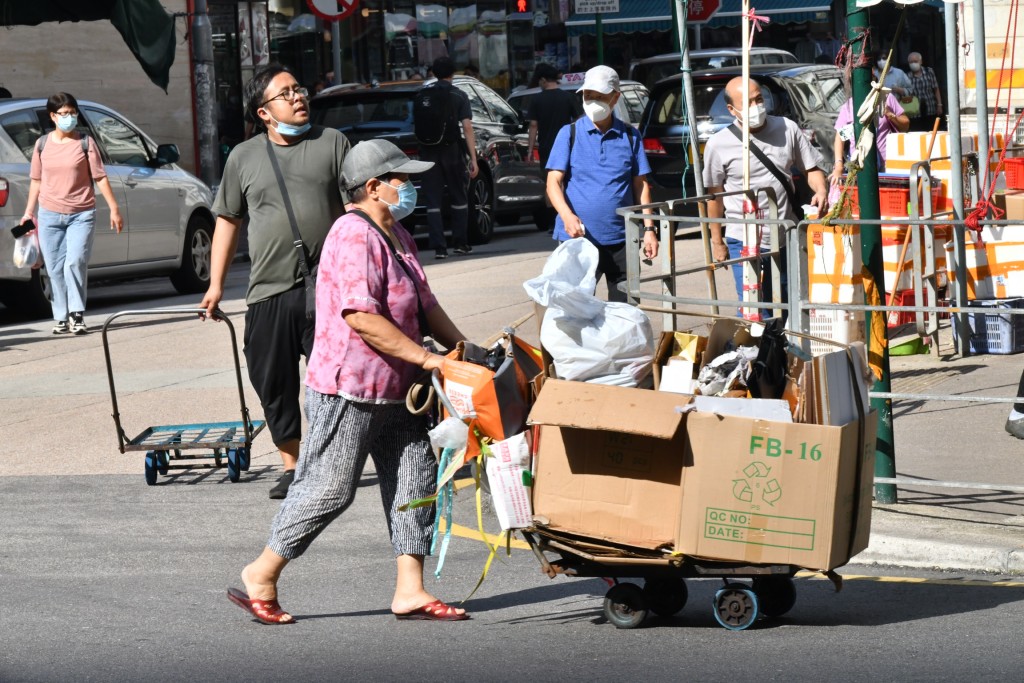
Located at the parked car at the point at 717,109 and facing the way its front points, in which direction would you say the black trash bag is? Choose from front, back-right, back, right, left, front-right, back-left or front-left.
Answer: back-right

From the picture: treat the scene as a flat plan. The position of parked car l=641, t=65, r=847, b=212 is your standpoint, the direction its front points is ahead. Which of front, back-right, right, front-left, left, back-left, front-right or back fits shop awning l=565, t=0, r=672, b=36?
front-left

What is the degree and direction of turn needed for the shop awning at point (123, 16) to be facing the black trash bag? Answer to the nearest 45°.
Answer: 0° — it already faces it

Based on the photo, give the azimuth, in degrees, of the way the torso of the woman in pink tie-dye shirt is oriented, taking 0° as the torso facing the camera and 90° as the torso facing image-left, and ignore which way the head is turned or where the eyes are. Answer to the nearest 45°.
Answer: approximately 270°

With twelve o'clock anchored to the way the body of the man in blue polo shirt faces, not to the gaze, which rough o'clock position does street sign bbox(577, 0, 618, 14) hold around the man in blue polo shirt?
The street sign is roughly at 6 o'clock from the man in blue polo shirt.

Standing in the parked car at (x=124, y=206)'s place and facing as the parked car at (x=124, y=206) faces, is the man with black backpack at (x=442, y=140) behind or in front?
in front

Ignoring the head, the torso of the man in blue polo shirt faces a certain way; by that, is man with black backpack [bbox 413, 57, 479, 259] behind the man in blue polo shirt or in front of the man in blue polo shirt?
behind

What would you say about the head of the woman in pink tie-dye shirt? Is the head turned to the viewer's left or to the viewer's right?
to the viewer's right

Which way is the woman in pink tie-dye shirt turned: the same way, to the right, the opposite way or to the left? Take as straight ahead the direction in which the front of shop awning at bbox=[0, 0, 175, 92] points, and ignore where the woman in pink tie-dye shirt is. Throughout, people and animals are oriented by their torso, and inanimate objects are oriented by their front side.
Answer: to the left

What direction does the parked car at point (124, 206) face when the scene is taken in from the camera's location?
facing away from the viewer and to the right of the viewer
